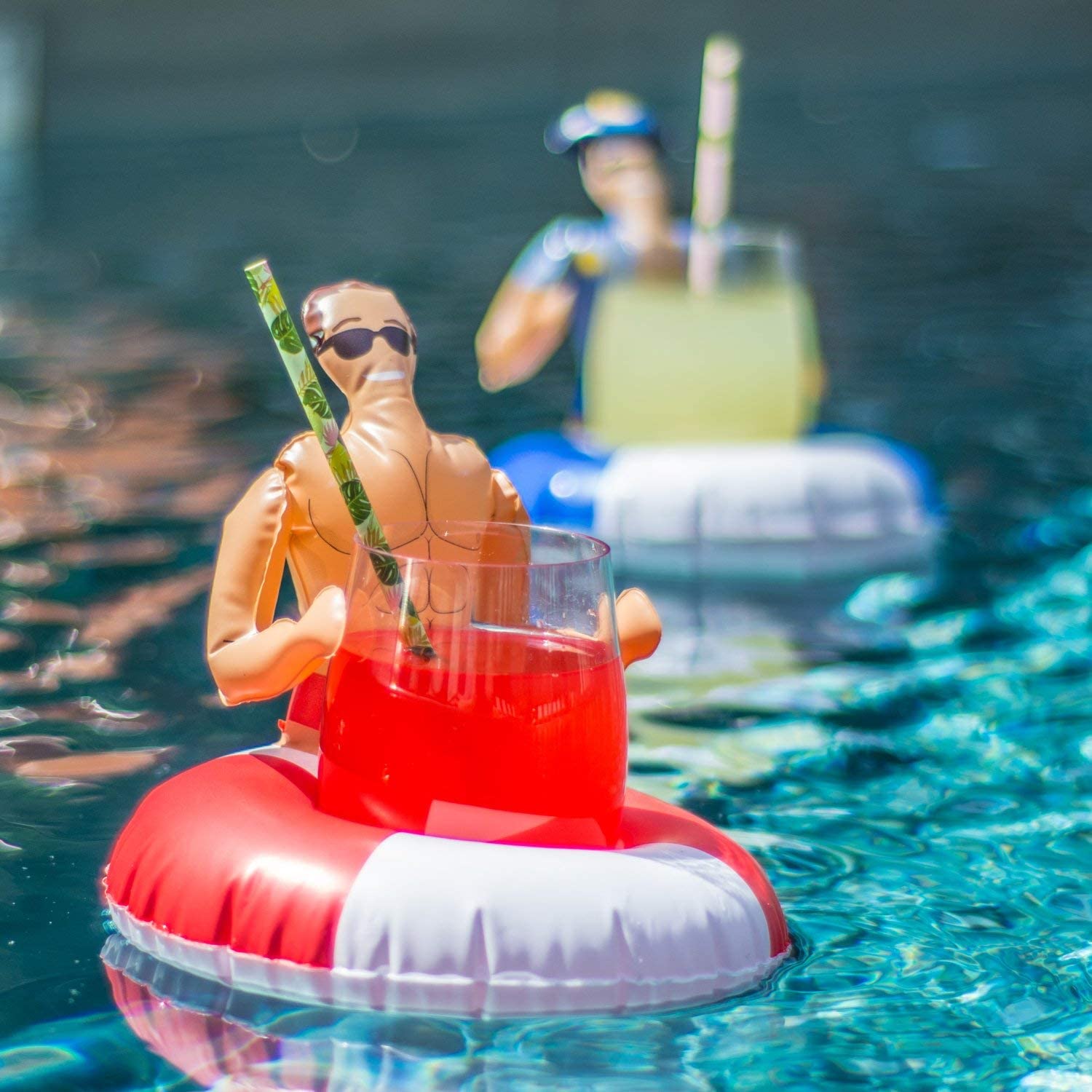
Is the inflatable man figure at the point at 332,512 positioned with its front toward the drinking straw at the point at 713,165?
no

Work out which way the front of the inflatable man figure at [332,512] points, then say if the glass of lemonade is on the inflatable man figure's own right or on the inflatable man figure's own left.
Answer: on the inflatable man figure's own left

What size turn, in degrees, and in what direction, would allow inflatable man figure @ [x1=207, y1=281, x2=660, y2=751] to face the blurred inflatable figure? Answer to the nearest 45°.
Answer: approximately 135° to its left

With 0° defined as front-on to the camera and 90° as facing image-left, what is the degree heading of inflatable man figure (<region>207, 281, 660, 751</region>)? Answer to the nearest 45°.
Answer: approximately 315°
